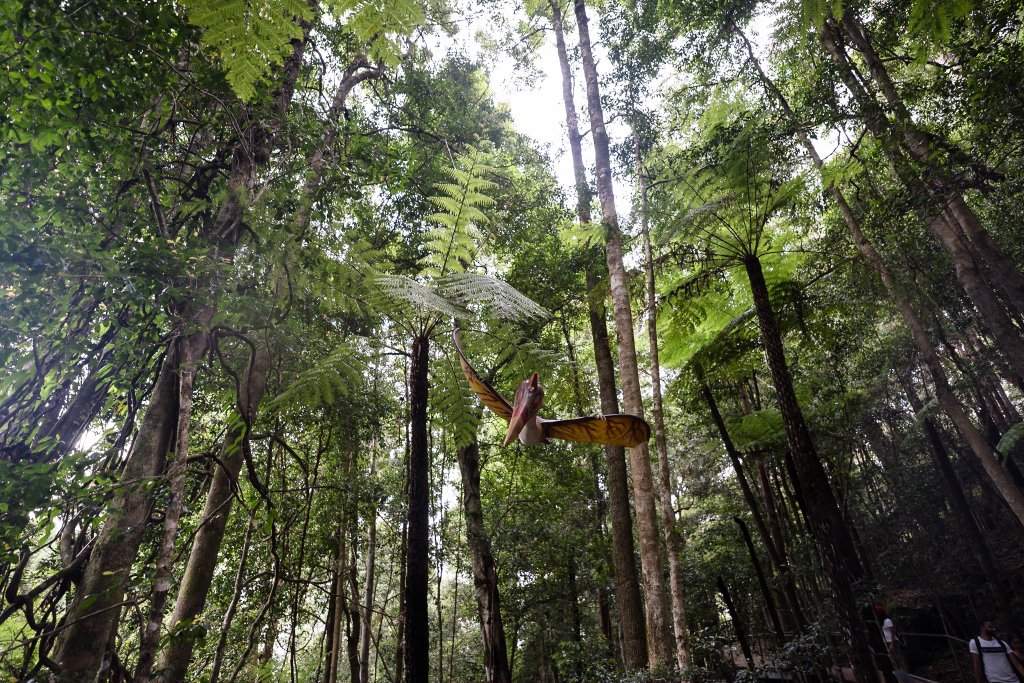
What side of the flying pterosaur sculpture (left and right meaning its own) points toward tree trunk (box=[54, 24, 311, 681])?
right

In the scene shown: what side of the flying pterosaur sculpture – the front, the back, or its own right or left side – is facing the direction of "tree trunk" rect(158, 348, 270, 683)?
right

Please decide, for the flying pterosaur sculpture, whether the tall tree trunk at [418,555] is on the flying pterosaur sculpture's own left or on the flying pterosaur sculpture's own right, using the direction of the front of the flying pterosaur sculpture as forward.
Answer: on the flying pterosaur sculpture's own right

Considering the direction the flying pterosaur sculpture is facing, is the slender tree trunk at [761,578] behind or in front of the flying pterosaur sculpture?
behind

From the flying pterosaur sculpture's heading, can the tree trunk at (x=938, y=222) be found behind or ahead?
behind

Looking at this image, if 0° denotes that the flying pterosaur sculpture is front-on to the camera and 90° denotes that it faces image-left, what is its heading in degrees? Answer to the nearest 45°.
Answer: approximately 45°

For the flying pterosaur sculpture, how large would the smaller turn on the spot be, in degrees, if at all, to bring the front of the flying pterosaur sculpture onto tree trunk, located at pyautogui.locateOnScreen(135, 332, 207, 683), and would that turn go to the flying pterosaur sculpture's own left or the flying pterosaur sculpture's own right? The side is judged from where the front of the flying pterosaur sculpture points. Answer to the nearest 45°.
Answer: approximately 90° to the flying pterosaur sculpture's own right
